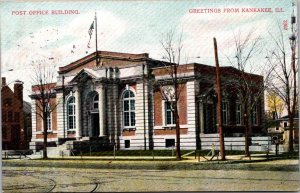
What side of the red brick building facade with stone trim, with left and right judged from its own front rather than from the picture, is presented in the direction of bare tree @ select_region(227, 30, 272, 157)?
left

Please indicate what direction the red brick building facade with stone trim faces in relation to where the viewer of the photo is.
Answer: facing the viewer and to the left of the viewer
